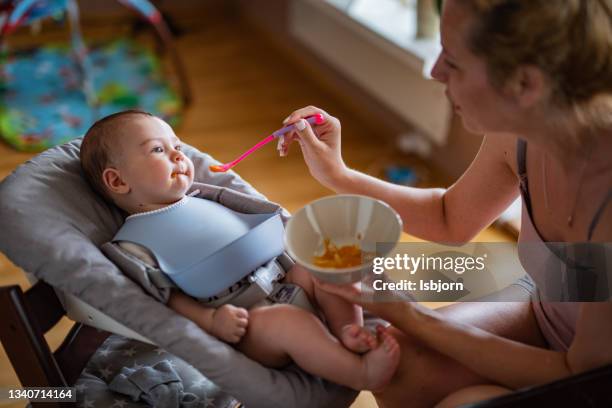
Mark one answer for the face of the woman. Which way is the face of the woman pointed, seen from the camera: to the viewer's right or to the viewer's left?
to the viewer's left

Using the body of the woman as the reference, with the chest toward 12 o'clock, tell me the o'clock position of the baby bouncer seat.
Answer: The baby bouncer seat is roughly at 1 o'clock from the woman.

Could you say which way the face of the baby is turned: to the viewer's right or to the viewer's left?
to the viewer's right

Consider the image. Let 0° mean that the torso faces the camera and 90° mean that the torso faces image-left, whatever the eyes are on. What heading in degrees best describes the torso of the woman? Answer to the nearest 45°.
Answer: approximately 45°

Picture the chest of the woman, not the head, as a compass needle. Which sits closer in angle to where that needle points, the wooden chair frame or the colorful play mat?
the wooden chair frame

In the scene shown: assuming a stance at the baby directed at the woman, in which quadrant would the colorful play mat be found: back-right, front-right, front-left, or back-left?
back-left
